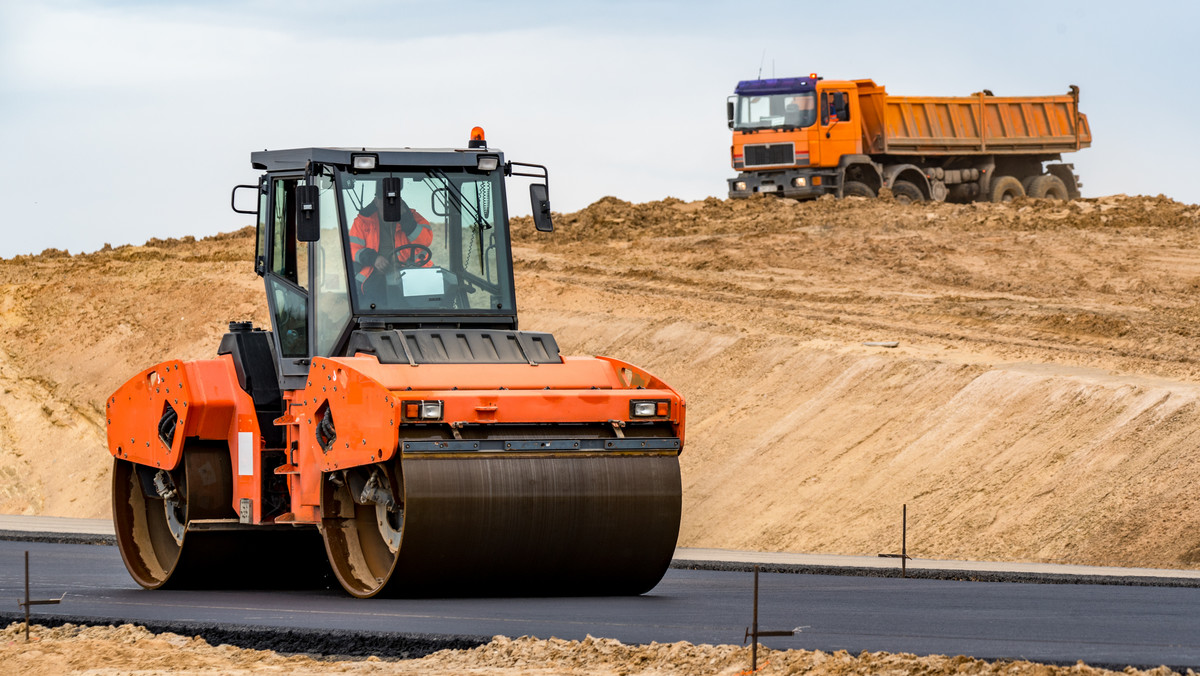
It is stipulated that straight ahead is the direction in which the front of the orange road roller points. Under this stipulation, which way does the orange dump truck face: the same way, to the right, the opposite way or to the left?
to the right

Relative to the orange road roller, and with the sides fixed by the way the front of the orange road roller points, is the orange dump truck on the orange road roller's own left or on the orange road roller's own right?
on the orange road roller's own left

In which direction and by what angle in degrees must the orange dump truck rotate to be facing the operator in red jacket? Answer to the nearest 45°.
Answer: approximately 45° to its left

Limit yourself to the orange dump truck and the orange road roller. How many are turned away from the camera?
0

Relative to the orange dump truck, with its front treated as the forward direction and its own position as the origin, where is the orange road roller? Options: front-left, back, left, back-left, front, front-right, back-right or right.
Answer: front-left

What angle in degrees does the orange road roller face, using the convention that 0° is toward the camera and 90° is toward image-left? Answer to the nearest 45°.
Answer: approximately 315°

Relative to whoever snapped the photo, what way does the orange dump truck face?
facing the viewer and to the left of the viewer
